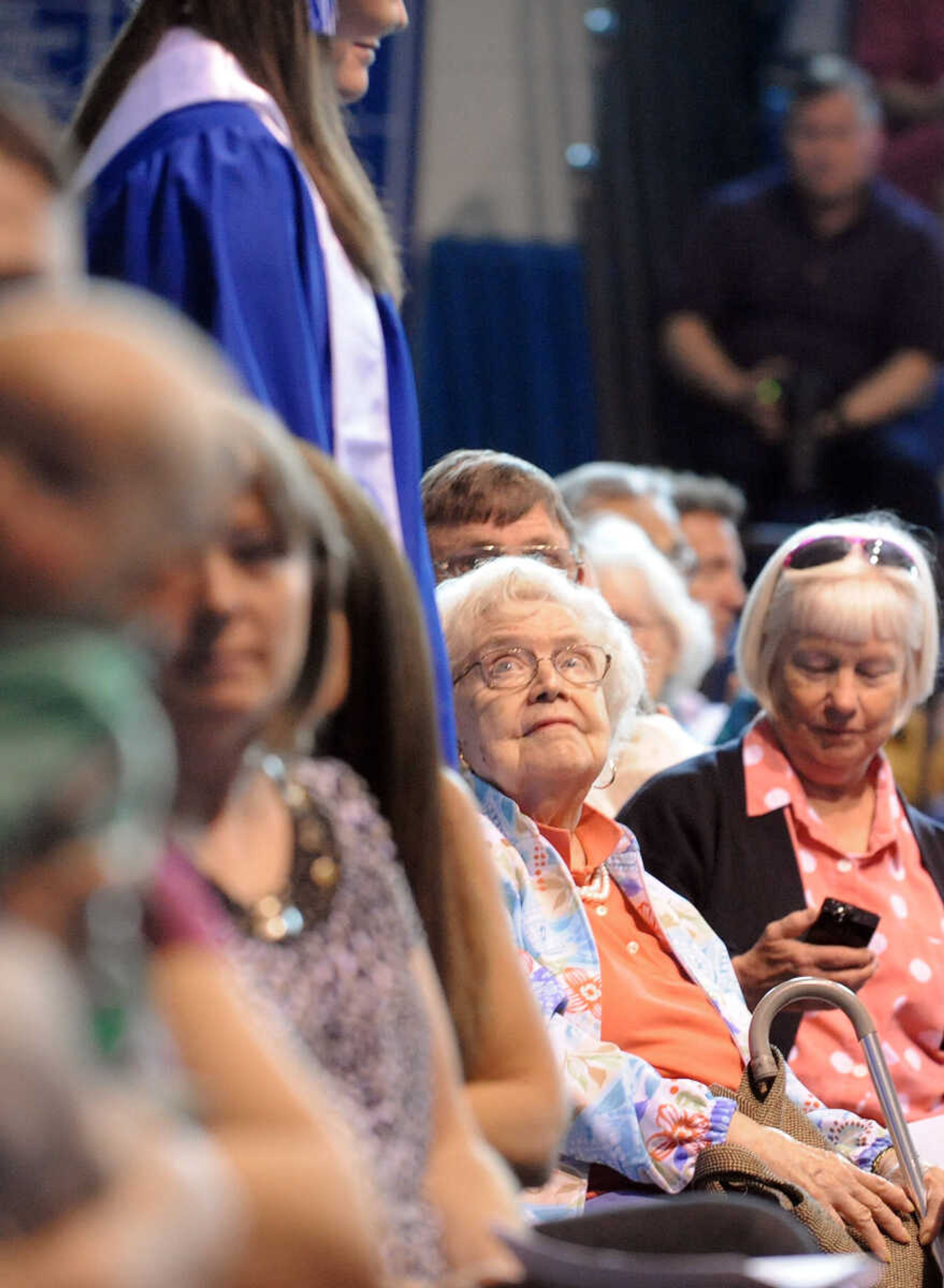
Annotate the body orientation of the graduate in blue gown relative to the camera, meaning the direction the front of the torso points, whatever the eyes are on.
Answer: to the viewer's right

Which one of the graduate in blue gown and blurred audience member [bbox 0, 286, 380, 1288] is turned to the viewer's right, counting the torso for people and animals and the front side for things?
the graduate in blue gown

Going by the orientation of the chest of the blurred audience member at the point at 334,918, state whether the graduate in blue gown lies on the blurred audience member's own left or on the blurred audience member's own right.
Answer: on the blurred audience member's own right

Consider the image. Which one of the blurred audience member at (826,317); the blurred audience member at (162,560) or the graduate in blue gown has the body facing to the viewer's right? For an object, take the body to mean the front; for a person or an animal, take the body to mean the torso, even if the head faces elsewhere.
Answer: the graduate in blue gown

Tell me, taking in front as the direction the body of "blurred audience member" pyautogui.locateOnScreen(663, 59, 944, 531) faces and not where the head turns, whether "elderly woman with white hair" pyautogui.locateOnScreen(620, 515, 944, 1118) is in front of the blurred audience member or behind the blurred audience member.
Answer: in front
